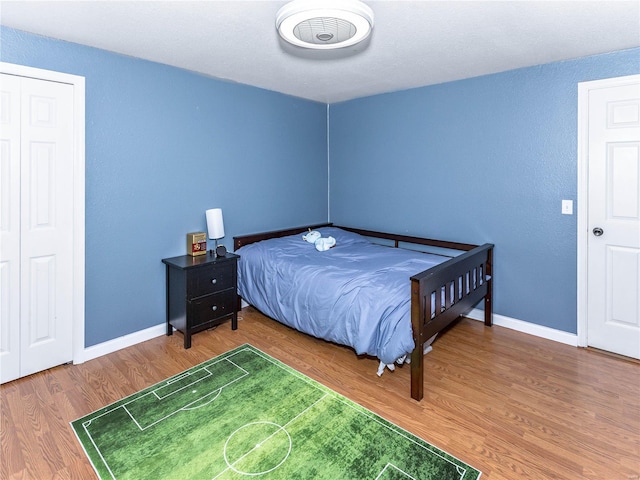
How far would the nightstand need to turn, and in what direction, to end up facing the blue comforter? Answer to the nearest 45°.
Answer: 0° — it already faces it

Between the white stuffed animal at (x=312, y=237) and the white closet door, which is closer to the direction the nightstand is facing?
the white stuffed animal

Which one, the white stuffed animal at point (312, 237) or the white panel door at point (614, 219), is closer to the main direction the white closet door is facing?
the white panel door

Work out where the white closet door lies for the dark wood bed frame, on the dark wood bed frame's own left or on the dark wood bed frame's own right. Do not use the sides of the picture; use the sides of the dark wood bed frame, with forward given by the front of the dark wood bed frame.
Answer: on the dark wood bed frame's own right

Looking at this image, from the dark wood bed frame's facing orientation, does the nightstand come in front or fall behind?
behind

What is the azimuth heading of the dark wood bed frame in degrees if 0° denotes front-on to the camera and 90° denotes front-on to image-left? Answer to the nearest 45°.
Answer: approximately 315°

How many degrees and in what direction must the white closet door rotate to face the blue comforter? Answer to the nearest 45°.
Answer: approximately 90° to its left

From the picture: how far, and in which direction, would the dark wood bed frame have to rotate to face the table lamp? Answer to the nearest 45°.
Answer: approximately 135° to its right
